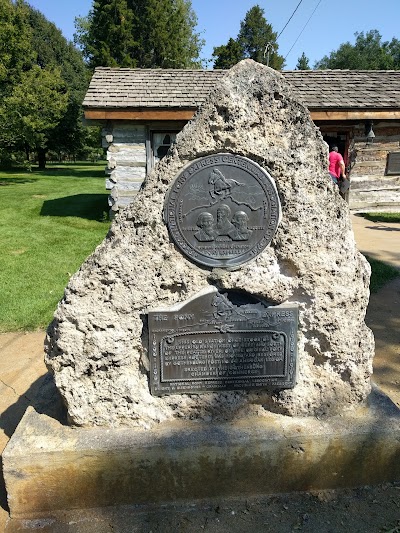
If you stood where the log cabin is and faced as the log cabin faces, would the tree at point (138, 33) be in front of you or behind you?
behind

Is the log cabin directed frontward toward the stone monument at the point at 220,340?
yes

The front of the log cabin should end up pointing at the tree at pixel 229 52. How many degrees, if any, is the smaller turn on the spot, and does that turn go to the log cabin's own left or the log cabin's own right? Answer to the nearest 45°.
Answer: approximately 180°

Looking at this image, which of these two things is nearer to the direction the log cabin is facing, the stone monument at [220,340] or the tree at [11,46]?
the stone monument

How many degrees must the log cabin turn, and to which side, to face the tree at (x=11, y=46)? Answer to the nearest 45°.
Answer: approximately 135° to its right

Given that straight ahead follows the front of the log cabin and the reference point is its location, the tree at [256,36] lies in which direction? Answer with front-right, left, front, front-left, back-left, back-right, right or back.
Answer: back

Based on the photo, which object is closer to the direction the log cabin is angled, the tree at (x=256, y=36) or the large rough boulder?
the large rough boulder

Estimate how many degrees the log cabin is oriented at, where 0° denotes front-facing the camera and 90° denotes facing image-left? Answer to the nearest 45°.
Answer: approximately 0°

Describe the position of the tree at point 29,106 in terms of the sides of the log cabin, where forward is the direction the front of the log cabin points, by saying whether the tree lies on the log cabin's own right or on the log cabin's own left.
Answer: on the log cabin's own right
